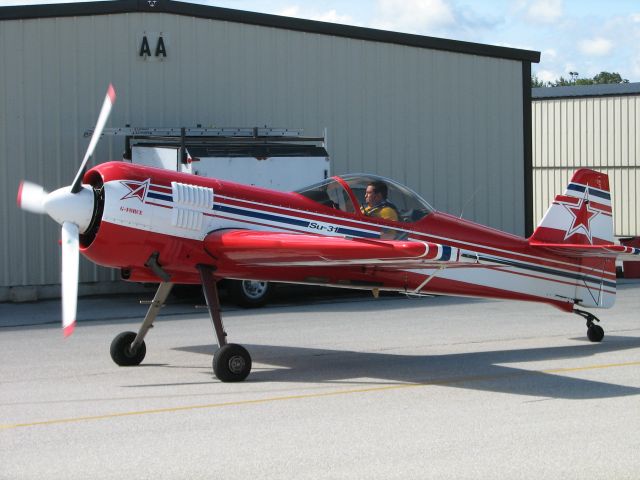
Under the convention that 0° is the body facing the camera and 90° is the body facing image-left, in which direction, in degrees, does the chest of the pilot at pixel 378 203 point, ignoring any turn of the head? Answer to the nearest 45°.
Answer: approximately 45°

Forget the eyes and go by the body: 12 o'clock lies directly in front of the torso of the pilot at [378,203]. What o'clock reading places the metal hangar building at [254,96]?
The metal hangar building is roughly at 4 o'clock from the pilot.

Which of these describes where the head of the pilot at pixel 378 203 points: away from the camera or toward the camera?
toward the camera

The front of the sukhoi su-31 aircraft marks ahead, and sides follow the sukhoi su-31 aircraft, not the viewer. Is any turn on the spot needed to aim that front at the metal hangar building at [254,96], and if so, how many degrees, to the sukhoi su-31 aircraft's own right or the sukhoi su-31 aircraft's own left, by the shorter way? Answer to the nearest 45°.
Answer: approximately 135° to the sukhoi su-31 aircraft's own right

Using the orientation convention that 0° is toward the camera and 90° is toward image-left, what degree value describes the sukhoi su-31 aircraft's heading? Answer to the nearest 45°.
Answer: approximately 45°
